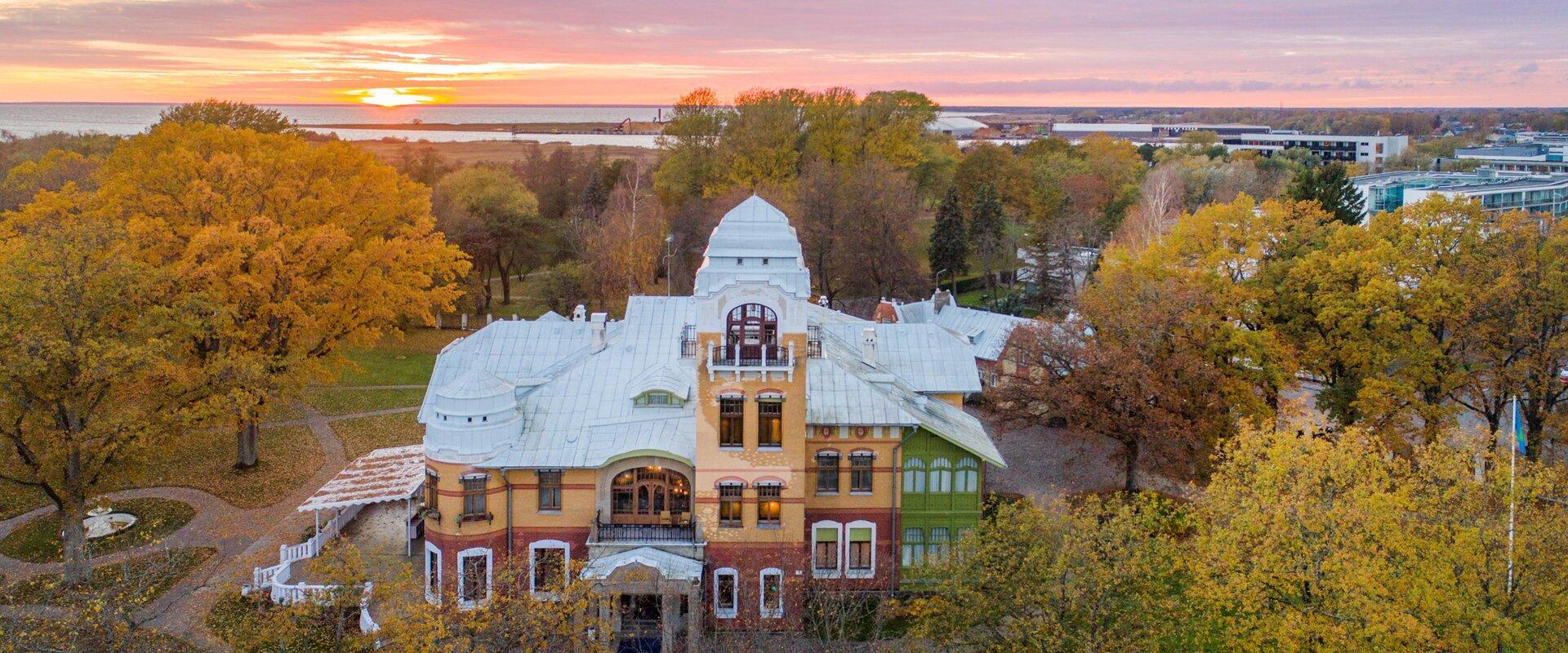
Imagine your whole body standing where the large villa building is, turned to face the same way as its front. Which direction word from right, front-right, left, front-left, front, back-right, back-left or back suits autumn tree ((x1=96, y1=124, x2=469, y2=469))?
back-right

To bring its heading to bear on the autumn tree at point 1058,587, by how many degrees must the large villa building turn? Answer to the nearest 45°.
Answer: approximately 45° to its left

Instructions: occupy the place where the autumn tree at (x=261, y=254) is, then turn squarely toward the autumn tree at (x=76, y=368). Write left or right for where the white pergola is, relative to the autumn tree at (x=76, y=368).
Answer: left

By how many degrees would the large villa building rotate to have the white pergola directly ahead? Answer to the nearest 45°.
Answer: approximately 135° to its right

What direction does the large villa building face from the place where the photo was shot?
facing the viewer

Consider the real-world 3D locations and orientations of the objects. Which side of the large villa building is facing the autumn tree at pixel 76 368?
right

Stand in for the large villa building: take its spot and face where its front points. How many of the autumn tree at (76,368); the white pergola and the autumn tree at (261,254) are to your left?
0

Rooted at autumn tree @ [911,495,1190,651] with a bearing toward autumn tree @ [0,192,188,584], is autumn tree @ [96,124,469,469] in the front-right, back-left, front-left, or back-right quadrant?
front-right
